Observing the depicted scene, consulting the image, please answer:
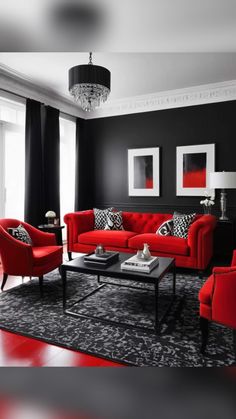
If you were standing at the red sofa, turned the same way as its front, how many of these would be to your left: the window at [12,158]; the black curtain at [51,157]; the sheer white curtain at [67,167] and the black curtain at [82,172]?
0

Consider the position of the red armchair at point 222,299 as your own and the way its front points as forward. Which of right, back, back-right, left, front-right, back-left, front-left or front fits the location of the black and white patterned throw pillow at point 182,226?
right

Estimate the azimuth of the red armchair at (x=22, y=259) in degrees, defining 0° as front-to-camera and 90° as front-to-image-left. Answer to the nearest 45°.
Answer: approximately 315°

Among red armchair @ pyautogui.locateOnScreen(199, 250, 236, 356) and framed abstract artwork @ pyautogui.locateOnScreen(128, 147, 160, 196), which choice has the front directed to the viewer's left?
the red armchair

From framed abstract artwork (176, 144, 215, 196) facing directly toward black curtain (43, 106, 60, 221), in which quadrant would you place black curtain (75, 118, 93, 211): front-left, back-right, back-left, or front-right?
front-right

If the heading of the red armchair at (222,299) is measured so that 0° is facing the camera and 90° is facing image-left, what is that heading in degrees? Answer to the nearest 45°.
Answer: approximately 90°

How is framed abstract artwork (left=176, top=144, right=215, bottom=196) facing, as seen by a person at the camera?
facing the viewer

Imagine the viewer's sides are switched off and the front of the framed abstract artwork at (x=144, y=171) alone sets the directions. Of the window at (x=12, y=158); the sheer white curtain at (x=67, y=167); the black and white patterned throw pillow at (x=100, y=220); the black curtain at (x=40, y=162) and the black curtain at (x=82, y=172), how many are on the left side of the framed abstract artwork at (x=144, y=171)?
0

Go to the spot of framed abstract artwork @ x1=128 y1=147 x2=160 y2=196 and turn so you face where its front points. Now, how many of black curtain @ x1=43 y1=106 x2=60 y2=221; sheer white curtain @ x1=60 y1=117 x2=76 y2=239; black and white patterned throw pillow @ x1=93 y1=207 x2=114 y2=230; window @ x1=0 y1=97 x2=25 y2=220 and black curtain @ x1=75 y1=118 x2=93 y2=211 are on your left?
0

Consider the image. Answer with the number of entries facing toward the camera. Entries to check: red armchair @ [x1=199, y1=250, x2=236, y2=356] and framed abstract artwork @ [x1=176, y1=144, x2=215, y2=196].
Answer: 1

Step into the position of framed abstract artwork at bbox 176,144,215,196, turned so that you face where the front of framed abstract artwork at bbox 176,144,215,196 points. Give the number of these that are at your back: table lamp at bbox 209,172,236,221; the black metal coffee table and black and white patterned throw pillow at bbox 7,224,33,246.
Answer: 0

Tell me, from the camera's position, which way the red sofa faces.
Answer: facing the viewer and to the left of the viewer

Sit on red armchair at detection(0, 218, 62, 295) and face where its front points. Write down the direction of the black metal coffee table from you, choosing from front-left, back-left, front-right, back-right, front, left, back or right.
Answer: front

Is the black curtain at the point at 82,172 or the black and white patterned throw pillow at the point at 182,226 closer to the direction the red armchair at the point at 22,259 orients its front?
the black and white patterned throw pillow

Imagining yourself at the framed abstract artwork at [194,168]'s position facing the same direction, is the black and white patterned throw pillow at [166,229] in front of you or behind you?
in front

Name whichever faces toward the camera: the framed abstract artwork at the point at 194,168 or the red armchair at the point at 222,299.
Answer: the framed abstract artwork
